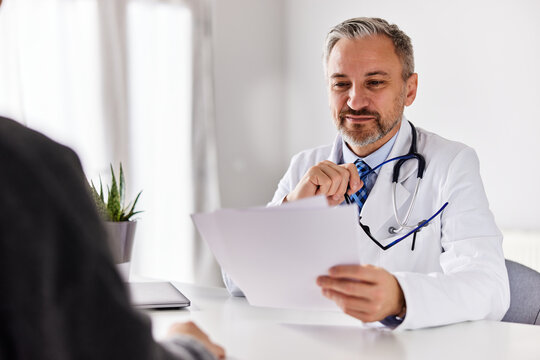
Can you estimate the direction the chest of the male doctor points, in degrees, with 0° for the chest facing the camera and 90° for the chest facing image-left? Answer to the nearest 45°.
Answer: approximately 45°

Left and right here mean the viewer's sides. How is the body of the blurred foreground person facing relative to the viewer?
facing away from the viewer and to the right of the viewer

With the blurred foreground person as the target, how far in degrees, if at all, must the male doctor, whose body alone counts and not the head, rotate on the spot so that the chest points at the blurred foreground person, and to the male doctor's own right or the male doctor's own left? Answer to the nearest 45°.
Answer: approximately 45° to the male doctor's own left

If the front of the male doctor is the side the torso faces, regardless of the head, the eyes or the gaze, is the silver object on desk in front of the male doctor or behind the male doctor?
in front

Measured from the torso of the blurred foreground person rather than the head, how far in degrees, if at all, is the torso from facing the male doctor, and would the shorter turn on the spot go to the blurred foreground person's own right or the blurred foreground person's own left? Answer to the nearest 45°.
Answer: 0° — they already face them

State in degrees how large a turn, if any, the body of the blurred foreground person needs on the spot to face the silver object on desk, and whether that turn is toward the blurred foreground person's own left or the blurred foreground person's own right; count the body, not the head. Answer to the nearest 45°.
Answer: approximately 45° to the blurred foreground person's own left
